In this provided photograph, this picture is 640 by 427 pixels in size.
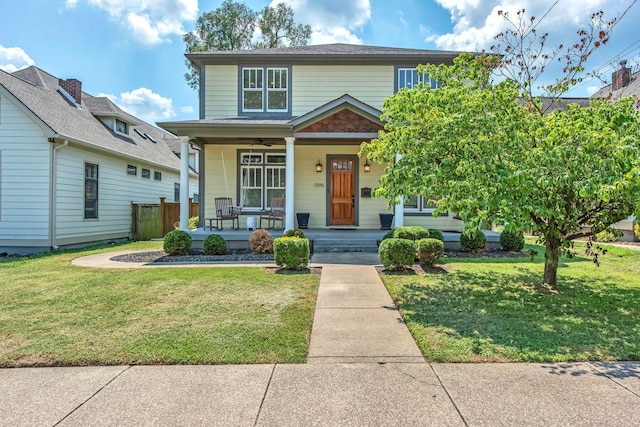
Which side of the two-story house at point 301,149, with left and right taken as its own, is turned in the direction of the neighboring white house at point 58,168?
right

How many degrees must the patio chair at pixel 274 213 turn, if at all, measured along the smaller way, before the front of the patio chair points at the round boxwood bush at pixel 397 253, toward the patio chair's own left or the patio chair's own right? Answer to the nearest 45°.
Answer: approximately 90° to the patio chair's own left

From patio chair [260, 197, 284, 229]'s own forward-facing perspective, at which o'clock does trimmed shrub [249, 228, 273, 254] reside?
The trimmed shrub is roughly at 11 o'clock from the patio chair.

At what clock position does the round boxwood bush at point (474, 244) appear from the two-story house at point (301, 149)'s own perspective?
The round boxwood bush is roughly at 10 o'clock from the two-story house.

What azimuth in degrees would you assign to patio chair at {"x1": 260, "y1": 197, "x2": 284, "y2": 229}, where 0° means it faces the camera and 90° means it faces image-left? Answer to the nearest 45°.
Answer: approximately 45°

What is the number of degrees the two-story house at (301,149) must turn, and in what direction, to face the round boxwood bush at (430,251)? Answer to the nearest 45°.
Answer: approximately 45° to its left

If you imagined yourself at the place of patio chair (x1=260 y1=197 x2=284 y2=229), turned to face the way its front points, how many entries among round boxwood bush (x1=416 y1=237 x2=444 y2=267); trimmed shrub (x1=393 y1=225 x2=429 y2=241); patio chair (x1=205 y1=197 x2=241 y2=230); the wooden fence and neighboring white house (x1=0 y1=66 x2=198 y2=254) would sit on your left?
2
